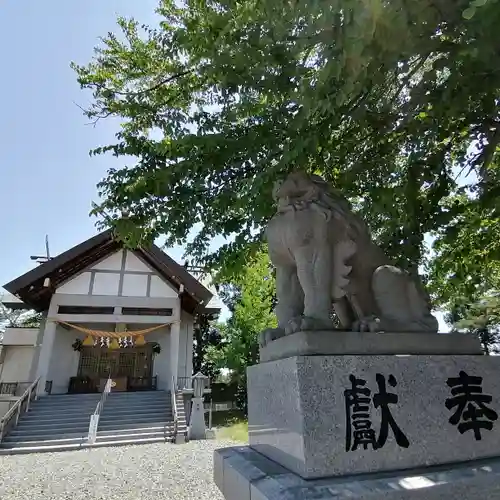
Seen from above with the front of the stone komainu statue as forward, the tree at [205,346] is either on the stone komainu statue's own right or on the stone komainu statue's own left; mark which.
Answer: on the stone komainu statue's own right

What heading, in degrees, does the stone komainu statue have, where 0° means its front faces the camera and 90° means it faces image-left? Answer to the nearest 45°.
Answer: approximately 45°

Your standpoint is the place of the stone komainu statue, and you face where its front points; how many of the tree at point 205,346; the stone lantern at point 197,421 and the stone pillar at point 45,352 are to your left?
0

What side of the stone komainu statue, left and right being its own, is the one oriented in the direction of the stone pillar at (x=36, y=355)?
right

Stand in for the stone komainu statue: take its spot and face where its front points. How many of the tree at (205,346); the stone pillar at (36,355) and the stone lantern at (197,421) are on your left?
0

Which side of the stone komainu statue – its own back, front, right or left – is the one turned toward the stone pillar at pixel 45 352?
right

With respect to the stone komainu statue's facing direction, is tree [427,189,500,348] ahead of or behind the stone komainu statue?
behind

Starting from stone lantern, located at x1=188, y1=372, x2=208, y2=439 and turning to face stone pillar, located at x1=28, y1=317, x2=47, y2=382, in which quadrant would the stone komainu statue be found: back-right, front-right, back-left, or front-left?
back-left

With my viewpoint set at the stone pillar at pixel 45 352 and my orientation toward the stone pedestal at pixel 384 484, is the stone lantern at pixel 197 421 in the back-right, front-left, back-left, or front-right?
front-left
